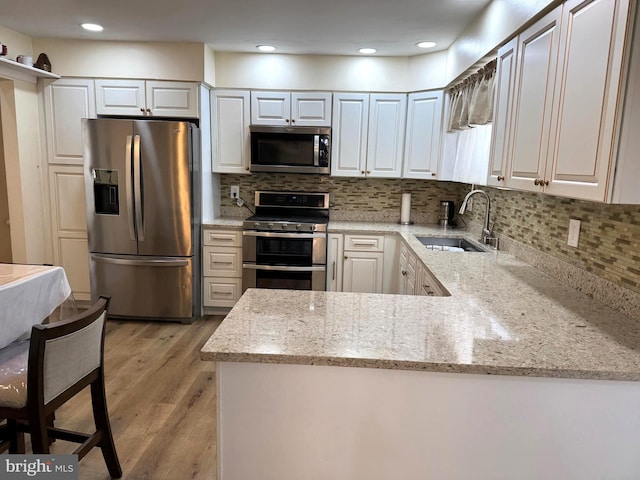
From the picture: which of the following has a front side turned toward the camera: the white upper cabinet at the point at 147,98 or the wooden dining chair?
the white upper cabinet

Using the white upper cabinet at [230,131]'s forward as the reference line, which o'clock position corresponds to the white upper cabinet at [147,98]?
the white upper cabinet at [147,98] is roughly at 3 o'clock from the white upper cabinet at [230,131].

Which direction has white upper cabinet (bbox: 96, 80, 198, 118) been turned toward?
toward the camera

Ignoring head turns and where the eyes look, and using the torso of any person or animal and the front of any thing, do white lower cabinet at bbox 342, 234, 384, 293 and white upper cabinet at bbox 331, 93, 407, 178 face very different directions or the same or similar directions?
same or similar directions

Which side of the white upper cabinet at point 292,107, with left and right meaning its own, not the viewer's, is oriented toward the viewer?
front

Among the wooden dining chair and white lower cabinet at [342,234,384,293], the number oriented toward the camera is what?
1

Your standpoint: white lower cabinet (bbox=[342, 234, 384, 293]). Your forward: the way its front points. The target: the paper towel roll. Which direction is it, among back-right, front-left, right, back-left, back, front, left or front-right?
back-left

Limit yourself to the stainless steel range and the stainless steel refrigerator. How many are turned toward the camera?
2

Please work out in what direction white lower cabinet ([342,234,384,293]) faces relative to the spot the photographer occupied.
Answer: facing the viewer

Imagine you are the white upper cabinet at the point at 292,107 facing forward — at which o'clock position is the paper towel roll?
The paper towel roll is roughly at 9 o'clock from the white upper cabinet.

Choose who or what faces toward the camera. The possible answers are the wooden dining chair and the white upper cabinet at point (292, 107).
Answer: the white upper cabinet

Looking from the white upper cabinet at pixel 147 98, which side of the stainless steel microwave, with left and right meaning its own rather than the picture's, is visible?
right

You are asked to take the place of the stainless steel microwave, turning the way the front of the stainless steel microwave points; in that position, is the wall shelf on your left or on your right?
on your right

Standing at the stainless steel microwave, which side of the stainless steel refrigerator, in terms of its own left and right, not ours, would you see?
left

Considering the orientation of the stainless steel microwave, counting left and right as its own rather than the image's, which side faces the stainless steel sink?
left
